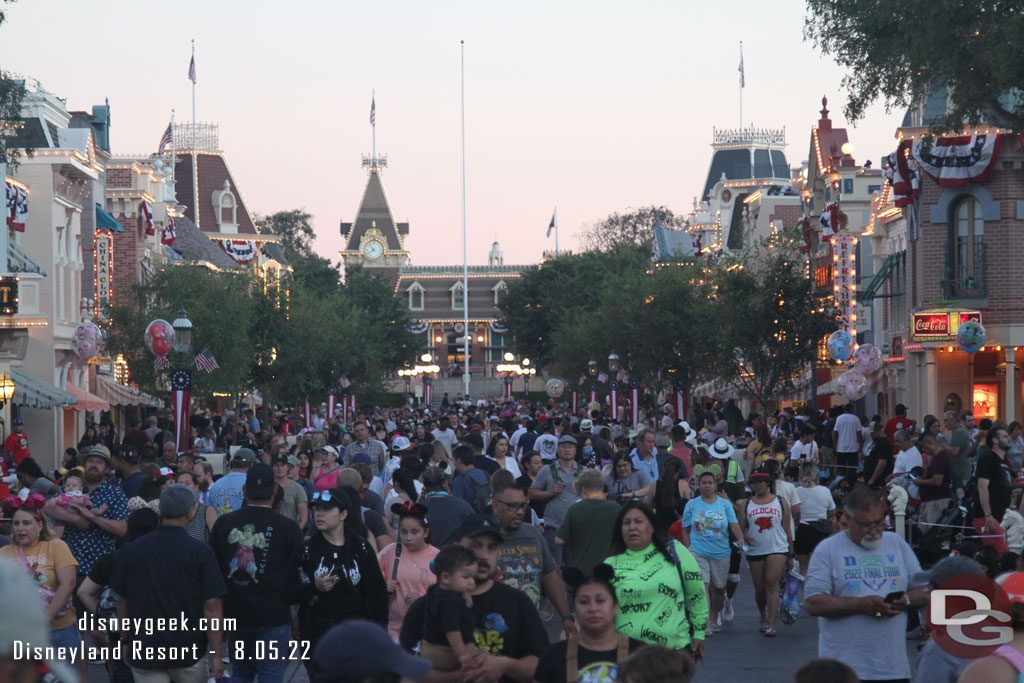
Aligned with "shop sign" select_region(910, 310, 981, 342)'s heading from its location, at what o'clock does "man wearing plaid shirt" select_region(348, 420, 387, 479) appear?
The man wearing plaid shirt is roughly at 1 o'clock from the shop sign.

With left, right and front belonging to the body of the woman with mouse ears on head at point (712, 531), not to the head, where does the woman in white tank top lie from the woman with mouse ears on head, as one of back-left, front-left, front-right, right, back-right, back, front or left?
back-left

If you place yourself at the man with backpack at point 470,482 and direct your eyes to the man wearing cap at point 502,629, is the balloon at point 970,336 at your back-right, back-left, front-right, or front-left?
back-left

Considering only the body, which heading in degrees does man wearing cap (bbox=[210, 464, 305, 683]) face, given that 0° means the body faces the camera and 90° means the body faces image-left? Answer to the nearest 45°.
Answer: approximately 180°

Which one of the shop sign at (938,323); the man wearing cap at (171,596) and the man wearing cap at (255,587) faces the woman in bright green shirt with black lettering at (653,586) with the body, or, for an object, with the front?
the shop sign

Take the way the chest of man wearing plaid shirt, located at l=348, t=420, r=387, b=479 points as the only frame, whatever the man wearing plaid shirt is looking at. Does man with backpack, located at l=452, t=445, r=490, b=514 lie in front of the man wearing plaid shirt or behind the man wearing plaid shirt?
in front
